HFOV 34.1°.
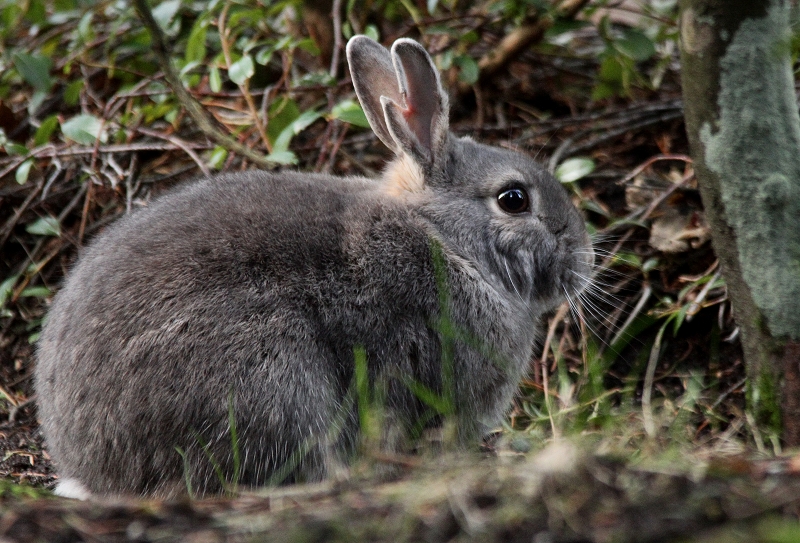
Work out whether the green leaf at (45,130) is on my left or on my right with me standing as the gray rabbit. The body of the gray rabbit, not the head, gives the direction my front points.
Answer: on my left

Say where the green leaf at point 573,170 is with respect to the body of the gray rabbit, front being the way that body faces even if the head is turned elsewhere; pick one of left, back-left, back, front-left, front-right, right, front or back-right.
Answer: front-left

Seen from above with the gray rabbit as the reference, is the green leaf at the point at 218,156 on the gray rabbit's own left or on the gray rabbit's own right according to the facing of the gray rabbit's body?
on the gray rabbit's own left

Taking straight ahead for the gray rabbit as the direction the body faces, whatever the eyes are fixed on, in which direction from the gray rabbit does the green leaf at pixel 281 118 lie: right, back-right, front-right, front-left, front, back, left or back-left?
left

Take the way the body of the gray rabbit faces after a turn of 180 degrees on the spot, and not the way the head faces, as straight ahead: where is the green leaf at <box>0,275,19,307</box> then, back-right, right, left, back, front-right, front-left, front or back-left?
front-right

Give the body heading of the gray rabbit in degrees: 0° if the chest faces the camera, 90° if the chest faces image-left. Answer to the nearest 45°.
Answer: approximately 270°

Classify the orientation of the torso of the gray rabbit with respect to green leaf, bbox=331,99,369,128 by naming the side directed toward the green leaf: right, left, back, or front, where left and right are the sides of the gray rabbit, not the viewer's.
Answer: left

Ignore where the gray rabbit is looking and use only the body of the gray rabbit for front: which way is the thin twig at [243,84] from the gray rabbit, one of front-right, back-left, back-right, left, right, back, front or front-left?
left

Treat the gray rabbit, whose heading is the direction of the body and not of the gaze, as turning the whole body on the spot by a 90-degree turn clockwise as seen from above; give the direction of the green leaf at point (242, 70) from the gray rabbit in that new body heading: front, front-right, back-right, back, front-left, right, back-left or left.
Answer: back

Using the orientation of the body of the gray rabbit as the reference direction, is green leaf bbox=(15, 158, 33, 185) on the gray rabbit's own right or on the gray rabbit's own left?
on the gray rabbit's own left

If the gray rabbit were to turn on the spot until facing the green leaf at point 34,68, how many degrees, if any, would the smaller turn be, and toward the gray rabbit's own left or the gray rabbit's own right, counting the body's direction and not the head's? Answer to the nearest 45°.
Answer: approximately 135° to the gray rabbit's own left

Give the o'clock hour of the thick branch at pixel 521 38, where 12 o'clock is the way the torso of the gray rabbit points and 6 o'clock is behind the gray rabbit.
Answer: The thick branch is roughly at 10 o'clock from the gray rabbit.

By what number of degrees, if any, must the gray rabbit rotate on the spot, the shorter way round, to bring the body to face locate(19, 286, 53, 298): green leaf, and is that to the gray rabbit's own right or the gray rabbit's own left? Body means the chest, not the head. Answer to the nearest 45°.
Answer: approximately 135° to the gray rabbit's own left
